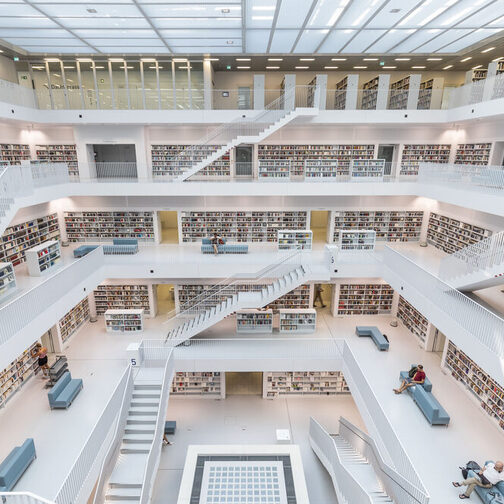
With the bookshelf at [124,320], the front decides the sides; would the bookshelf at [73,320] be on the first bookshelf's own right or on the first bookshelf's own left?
on the first bookshelf's own right

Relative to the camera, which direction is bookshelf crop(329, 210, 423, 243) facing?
toward the camera

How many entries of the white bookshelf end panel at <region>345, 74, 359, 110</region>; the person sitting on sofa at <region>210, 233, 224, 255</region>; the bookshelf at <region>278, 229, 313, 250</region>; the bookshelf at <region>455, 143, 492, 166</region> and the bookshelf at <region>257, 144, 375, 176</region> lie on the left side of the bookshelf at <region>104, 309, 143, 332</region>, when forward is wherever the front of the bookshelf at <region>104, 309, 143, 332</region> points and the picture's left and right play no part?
5

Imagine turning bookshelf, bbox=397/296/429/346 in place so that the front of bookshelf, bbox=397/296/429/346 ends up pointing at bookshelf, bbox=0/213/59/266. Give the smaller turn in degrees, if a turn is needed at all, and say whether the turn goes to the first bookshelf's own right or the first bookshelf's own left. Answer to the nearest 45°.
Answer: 0° — it already faces it

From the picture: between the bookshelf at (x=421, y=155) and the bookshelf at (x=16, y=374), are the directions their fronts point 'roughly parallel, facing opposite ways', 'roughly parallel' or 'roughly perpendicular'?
roughly perpendicular

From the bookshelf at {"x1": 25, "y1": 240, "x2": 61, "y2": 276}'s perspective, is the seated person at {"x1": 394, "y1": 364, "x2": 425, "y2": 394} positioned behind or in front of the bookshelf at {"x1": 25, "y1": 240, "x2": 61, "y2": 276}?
in front

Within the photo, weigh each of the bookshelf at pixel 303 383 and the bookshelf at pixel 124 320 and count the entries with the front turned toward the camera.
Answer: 2

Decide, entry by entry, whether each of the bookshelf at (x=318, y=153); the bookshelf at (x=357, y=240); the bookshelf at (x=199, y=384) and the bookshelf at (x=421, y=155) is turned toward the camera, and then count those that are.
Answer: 4

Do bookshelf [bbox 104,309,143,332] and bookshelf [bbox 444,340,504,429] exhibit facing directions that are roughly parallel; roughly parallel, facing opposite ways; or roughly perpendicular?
roughly perpendicular

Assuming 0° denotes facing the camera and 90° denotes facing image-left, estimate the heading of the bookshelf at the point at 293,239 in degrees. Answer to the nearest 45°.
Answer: approximately 0°

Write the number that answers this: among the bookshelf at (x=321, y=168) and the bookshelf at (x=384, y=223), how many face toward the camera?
2

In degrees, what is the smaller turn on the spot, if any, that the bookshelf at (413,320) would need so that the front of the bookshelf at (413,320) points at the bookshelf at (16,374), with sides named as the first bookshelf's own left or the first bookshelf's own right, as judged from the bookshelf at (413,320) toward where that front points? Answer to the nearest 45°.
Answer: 0° — it already faces it

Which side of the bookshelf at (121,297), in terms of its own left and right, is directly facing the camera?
front

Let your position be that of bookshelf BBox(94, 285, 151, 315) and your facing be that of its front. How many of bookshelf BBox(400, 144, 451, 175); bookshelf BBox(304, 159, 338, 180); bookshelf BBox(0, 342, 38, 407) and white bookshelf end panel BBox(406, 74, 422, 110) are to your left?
3

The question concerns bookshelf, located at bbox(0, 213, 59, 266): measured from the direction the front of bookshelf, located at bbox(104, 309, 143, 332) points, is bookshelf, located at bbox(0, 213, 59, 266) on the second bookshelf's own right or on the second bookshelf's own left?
on the second bookshelf's own right

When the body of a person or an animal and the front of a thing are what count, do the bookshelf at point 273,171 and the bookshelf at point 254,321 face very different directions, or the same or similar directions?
same or similar directions

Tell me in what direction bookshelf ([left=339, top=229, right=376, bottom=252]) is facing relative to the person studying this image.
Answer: facing the viewer
